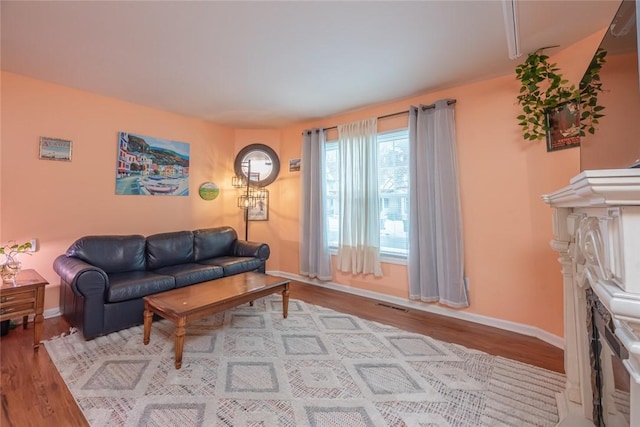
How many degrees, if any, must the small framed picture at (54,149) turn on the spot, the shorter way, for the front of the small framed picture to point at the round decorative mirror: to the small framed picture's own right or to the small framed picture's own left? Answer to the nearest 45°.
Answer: approximately 90° to the small framed picture's own left

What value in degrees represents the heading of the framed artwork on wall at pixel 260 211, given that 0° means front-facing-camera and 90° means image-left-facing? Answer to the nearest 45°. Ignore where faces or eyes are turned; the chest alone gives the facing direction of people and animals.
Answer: approximately 0°

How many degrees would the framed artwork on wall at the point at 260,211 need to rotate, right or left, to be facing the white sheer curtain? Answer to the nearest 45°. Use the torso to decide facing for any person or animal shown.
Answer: approximately 45° to its left

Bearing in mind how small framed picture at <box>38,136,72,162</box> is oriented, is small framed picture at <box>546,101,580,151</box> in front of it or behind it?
in front

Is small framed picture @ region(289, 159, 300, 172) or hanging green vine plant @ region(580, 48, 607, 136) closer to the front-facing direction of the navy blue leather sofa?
the hanging green vine plant

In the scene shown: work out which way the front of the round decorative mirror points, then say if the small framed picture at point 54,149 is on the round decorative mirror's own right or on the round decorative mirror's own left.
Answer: on the round decorative mirror's own right

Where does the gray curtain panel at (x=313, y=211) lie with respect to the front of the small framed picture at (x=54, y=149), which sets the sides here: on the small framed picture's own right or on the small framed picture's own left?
on the small framed picture's own left

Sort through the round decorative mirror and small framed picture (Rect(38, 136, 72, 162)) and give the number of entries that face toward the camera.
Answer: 2

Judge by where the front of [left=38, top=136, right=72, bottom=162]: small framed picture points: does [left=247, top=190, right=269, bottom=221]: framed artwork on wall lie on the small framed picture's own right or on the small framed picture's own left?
on the small framed picture's own left

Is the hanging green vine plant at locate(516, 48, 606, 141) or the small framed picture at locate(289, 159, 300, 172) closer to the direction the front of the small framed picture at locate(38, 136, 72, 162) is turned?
the hanging green vine plant
